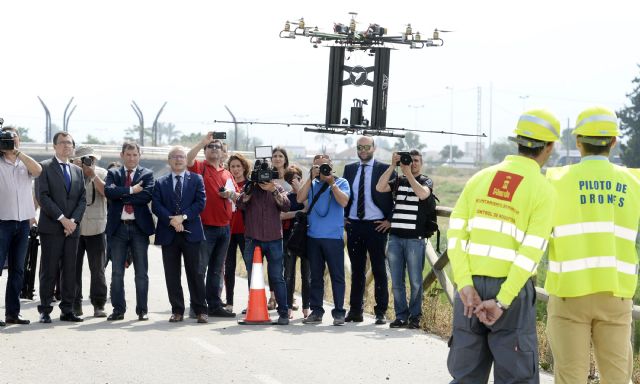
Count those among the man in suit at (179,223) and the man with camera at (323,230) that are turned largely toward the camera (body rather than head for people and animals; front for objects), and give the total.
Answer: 2

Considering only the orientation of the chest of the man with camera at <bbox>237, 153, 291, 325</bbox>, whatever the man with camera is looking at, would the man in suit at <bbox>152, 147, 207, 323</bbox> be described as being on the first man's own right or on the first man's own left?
on the first man's own right

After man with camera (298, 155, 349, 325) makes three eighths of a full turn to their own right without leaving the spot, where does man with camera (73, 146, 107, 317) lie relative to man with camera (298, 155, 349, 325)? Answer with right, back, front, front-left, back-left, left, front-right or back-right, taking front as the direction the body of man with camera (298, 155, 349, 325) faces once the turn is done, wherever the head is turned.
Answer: front-left

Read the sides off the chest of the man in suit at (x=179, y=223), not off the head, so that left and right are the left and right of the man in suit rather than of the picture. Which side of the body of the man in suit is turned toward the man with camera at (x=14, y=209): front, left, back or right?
right

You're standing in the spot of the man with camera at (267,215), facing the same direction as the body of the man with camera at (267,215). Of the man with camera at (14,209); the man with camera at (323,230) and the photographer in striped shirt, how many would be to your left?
2

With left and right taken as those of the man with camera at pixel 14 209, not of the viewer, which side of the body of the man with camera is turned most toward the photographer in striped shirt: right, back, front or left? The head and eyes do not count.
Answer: left

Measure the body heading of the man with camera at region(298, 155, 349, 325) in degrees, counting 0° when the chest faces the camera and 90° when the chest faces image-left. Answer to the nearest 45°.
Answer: approximately 0°
